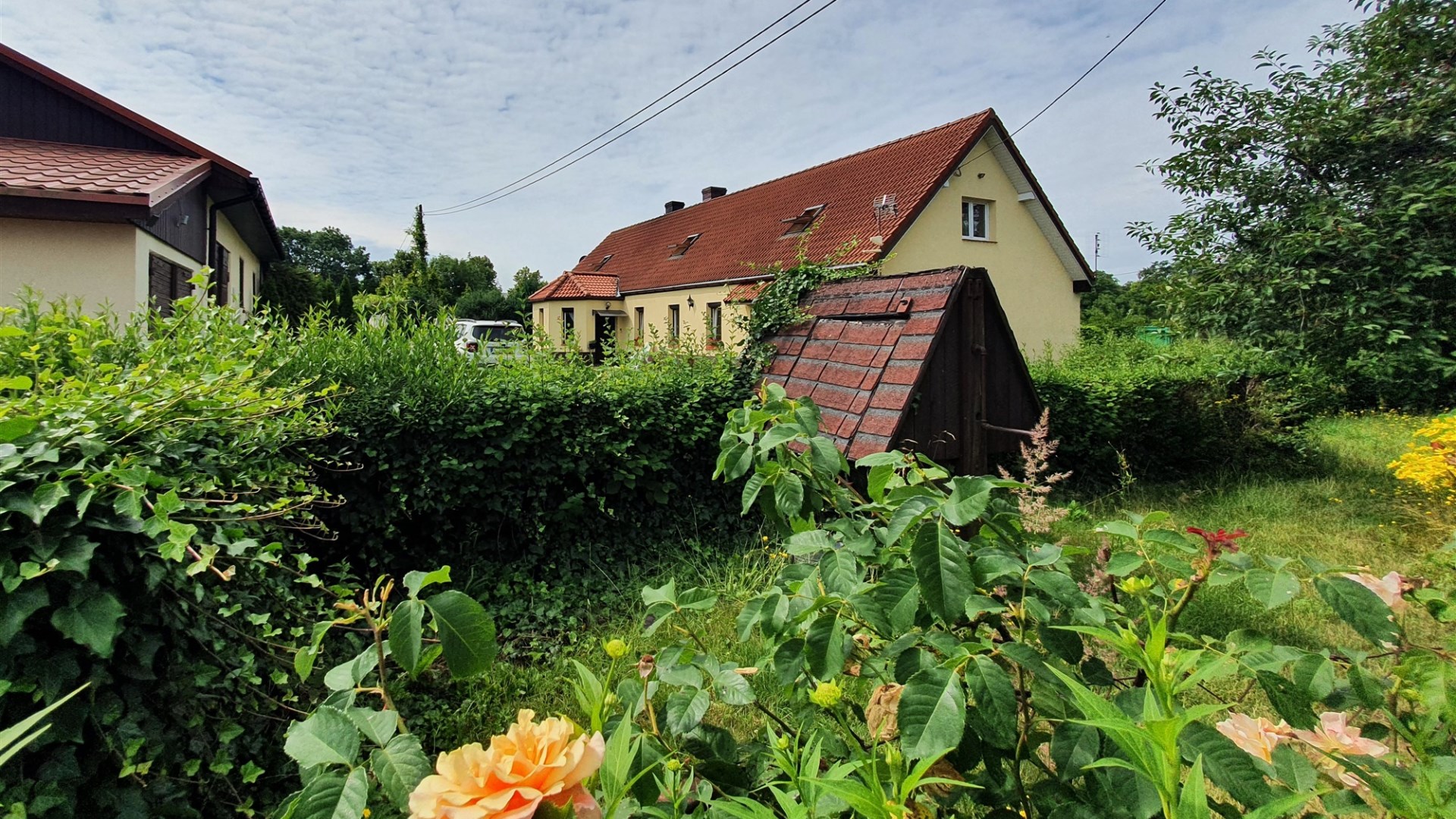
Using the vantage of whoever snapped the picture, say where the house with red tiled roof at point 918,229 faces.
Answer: facing the viewer and to the left of the viewer

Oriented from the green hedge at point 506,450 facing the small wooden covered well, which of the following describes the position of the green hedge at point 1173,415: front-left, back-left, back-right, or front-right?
front-left

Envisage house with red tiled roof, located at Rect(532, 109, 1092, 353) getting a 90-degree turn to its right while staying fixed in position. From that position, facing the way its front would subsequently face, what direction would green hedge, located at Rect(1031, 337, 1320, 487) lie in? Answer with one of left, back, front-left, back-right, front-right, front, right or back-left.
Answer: back-left

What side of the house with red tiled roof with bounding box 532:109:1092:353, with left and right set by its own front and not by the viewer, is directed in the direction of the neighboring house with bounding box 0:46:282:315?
front

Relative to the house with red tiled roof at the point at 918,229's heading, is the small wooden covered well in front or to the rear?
in front

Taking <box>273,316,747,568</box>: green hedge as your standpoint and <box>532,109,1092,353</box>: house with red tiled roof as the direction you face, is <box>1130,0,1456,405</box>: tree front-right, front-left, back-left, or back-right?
front-right

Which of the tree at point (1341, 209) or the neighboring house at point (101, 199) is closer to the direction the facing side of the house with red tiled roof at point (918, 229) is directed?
the neighboring house

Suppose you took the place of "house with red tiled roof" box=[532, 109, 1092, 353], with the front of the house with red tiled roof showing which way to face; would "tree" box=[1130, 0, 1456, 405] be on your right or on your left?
on your left

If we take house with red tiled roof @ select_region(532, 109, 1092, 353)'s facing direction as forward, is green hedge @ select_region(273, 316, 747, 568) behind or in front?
in front

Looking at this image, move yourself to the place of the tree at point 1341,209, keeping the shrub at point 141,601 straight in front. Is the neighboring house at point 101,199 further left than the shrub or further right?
right
